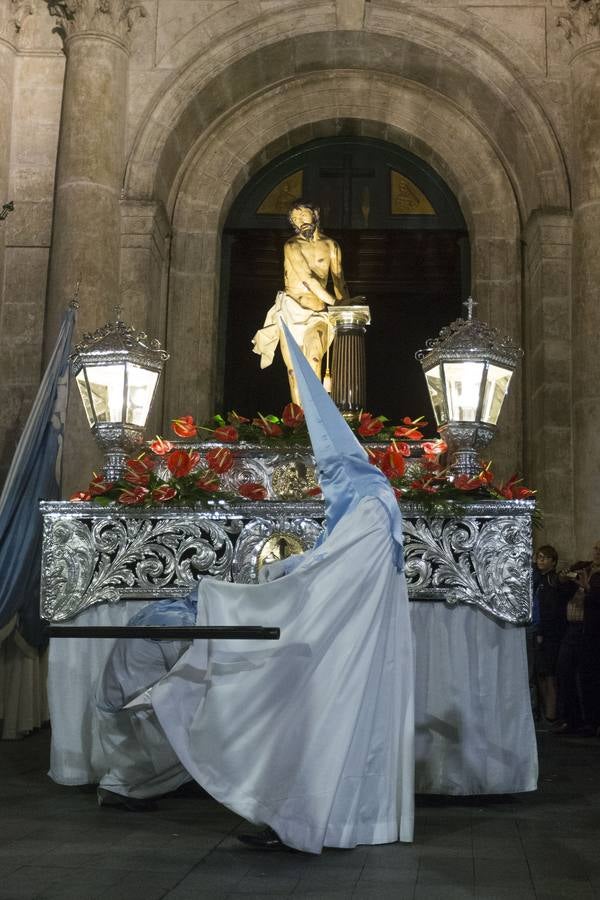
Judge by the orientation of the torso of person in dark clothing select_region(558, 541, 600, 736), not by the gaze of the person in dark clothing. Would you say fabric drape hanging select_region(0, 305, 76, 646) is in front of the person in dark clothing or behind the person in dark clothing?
in front

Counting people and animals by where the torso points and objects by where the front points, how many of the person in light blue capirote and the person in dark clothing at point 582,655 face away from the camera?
0

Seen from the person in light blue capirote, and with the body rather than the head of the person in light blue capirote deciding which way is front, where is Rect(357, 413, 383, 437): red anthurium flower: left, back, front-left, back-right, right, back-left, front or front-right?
right

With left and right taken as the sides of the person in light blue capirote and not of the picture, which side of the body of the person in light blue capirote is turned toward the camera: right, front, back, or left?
left

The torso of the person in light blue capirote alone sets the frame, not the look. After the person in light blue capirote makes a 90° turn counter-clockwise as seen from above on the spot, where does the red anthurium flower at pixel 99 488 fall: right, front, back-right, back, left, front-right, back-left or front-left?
back-right

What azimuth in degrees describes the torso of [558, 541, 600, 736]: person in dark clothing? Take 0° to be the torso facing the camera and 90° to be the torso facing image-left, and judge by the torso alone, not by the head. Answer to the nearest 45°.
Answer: approximately 45°

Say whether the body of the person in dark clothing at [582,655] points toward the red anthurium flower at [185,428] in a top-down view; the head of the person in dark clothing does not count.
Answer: yes

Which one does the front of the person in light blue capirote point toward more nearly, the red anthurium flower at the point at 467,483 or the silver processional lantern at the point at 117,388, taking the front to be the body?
the silver processional lantern
